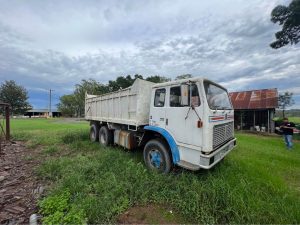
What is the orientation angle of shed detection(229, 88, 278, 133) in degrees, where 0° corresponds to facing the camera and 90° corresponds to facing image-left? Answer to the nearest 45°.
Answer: approximately 0°

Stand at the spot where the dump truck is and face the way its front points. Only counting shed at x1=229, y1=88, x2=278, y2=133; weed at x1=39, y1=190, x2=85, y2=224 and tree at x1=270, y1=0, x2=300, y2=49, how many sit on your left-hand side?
2

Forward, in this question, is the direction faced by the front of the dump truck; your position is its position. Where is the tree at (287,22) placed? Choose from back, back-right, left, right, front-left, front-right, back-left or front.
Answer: left

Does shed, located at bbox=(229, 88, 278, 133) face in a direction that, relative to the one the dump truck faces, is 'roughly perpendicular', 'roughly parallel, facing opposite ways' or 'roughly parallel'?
roughly perpendicular

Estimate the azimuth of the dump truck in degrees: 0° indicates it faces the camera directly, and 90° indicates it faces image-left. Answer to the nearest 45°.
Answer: approximately 315°

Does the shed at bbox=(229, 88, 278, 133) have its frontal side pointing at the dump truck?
yes
